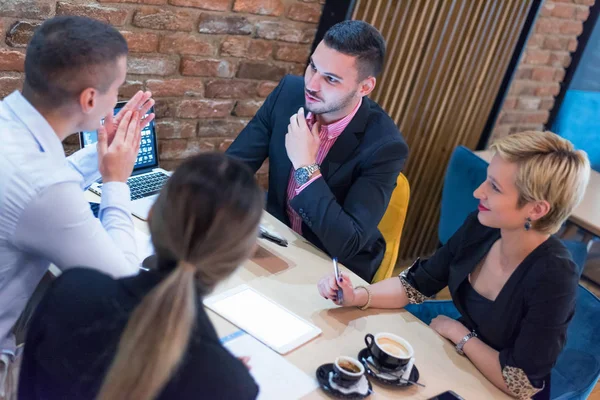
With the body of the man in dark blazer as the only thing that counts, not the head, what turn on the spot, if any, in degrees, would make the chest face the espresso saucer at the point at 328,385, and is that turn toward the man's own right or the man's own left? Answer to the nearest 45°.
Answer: approximately 45° to the man's own left

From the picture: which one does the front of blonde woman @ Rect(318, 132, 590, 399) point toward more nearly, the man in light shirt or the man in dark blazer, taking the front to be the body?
the man in light shirt

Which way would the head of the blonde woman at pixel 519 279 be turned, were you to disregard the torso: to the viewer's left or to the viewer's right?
to the viewer's left

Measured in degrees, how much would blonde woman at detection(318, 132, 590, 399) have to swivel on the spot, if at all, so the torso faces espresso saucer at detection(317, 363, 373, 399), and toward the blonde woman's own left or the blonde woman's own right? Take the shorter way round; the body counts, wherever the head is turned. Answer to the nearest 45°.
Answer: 0° — they already face it

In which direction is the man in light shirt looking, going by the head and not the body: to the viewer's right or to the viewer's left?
to the viewer's right

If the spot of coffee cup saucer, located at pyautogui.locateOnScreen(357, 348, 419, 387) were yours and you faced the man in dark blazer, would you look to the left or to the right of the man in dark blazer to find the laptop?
left
